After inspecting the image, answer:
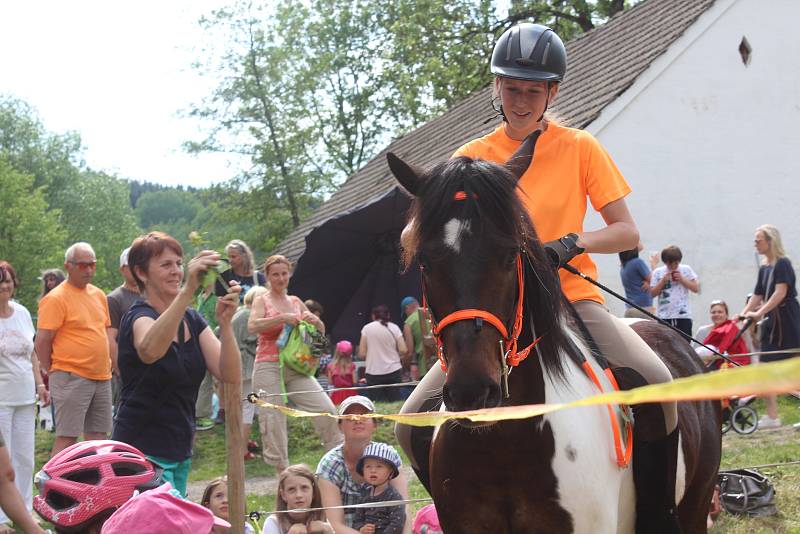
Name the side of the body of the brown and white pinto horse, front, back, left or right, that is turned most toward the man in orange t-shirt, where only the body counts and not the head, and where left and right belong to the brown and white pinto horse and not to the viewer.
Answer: right

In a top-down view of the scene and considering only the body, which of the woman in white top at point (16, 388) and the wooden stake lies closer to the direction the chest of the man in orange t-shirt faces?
the wooden stake

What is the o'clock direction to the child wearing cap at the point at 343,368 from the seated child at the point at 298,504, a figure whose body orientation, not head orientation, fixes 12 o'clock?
The child wearing cap is roughly at 6 o'clock from the seated child.

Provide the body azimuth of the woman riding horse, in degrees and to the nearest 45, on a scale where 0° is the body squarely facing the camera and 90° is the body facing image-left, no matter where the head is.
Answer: approximately 45°

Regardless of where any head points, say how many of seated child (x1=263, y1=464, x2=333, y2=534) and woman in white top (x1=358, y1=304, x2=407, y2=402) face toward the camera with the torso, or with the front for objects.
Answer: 1

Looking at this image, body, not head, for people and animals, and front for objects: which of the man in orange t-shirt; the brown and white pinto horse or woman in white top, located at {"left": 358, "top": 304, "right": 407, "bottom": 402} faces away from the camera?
the woman in white top

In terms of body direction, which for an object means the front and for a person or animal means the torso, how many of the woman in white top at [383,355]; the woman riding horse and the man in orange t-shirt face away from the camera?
1

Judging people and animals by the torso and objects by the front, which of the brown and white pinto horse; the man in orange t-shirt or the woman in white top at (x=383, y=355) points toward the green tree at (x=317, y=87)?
the woman in white top

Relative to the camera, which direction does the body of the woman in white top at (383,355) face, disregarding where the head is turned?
away from the camera

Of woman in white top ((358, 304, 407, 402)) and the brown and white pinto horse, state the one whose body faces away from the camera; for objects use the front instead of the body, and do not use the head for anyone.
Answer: the woman in white top
